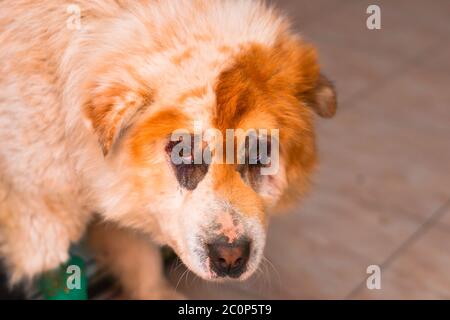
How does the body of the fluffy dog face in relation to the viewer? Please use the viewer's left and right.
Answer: facing the viewer and to the right of the viewer
